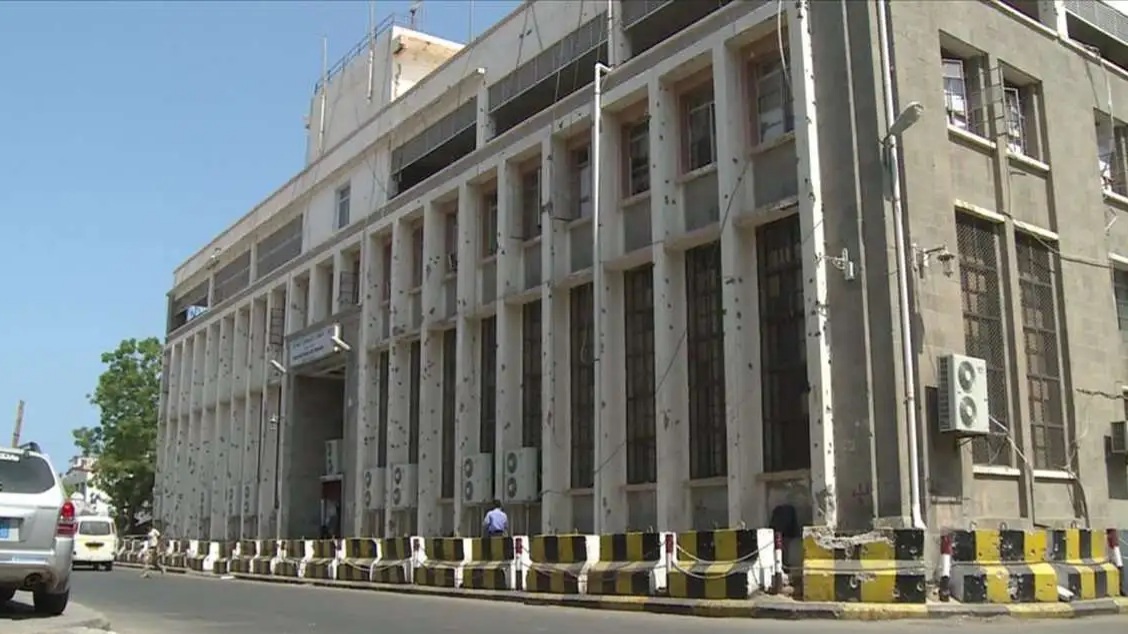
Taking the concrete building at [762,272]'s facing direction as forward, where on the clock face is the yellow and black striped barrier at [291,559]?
The yellow and black striped barrier is roughly at 3 o'clock from the concrete building.

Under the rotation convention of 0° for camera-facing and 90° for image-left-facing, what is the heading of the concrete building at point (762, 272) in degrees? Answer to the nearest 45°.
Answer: approximately 45°
